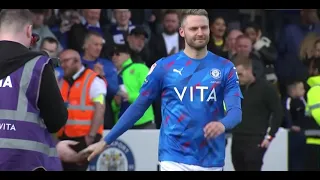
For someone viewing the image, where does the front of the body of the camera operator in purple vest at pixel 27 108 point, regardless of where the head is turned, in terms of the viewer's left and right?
facing away from the viewer and to the right of the viewer

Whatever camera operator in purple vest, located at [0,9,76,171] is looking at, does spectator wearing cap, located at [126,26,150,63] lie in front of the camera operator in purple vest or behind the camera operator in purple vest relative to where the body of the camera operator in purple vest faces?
in front

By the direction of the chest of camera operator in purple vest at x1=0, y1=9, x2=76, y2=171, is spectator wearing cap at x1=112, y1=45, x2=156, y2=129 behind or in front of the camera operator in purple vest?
in front

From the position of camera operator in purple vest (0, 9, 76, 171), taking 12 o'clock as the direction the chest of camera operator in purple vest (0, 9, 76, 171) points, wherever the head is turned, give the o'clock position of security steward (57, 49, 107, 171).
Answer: security steward (57, 49, 107, 171) is roughly at 11 o'clock from camera operator in purple vest (0, 9, 76, 171).
